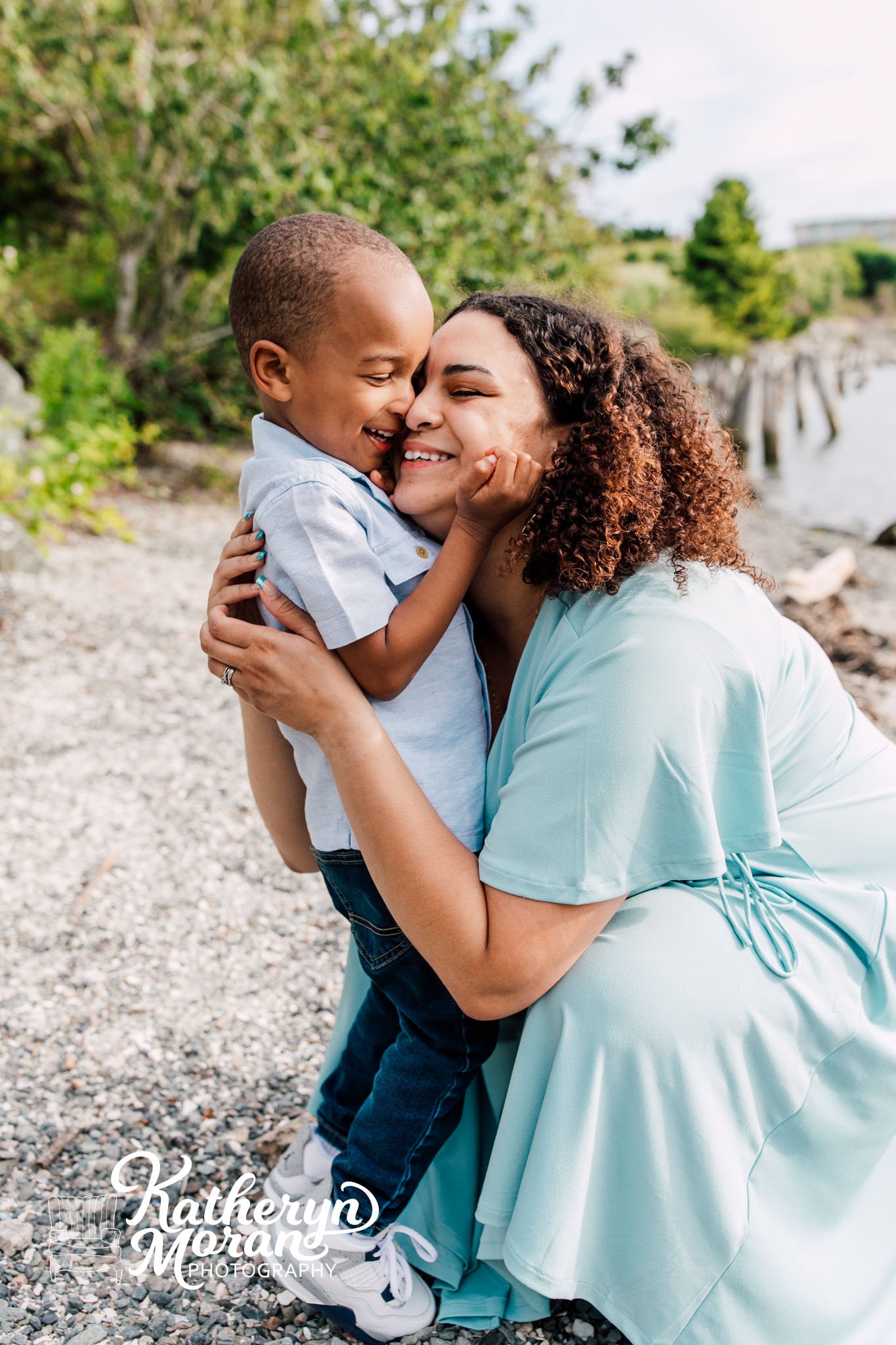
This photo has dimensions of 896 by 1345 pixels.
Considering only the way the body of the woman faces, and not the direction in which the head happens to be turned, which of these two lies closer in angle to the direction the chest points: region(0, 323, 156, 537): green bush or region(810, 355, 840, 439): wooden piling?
the green bush

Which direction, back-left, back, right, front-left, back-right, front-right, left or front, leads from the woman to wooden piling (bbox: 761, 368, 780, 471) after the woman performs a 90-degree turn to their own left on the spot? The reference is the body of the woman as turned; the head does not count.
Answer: back

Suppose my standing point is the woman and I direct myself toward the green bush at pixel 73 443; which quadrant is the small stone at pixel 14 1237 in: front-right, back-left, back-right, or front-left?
front-left

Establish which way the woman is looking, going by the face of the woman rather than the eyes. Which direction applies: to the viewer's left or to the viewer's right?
to the viewer's left

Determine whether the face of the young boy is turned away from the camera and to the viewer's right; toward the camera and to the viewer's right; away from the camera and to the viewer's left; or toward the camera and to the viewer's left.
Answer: toward the camera and to the viewer's right

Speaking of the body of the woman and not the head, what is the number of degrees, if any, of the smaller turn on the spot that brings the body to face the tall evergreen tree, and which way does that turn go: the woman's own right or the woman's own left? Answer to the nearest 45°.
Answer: approximately 90° to the woman's own right

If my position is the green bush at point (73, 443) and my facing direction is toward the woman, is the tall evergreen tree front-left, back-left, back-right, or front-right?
back-left

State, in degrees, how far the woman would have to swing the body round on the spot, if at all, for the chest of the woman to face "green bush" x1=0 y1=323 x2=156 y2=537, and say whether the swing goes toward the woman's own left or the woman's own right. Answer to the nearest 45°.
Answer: approximately 45° to the woman's own right

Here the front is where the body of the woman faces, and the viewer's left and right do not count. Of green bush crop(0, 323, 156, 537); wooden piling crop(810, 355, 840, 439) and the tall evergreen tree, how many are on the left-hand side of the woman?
0

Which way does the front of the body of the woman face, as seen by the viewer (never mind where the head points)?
to the viewer's left
